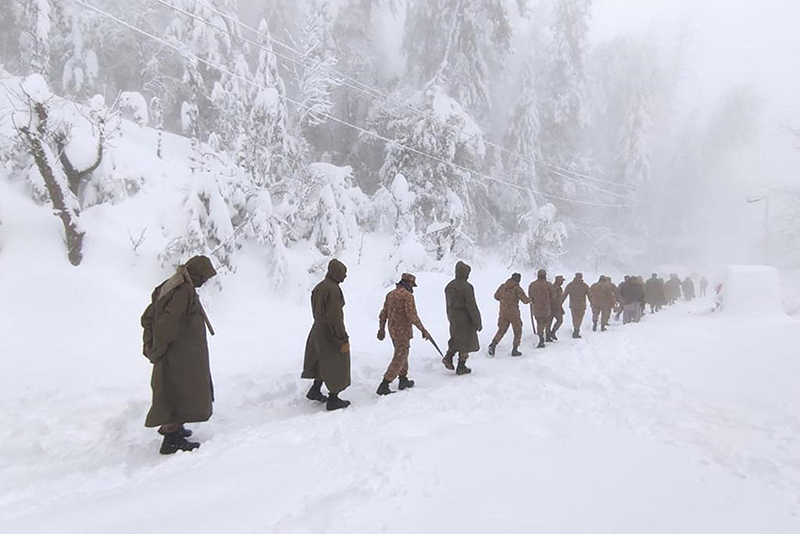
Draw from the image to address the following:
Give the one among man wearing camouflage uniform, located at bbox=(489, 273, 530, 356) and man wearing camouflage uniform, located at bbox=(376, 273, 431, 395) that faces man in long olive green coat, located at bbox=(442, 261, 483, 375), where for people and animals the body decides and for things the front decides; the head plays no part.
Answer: man wearing camouflage uniform, located at bbox=(376, 273, 431, 395)

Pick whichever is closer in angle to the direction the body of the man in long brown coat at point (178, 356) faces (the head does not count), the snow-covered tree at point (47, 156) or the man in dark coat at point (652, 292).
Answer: the man in dark coat

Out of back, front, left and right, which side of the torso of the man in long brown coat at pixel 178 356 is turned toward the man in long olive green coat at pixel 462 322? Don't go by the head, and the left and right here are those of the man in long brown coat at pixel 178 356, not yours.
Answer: front

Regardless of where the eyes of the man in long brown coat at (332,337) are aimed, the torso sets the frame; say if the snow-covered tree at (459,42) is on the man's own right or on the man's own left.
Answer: on the man's own left

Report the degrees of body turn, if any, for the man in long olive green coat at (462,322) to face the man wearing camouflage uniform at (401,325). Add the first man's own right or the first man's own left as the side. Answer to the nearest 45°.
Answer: approximately 180°

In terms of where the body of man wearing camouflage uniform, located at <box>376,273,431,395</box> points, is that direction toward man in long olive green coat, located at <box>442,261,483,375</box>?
yes

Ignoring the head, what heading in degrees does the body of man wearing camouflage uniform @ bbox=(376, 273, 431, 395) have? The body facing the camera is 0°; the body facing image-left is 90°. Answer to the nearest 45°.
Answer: approximately 225°

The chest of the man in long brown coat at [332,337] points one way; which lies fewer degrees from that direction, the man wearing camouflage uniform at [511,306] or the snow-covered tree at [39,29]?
the man wearing camouflage uniform

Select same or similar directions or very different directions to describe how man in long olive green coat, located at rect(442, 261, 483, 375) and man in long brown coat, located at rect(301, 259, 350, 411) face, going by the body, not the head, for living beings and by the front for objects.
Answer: same or similar directions

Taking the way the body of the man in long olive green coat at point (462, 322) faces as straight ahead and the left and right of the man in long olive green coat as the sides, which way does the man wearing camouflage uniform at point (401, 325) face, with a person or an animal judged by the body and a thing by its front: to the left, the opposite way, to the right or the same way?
the same way

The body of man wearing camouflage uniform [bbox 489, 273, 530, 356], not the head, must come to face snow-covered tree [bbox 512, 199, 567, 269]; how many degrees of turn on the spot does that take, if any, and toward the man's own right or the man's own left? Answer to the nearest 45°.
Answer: approximately 45° to the man's own left

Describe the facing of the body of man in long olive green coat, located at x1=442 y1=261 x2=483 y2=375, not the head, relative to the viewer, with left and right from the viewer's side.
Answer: facing away from the viewer and to the right of the viewer

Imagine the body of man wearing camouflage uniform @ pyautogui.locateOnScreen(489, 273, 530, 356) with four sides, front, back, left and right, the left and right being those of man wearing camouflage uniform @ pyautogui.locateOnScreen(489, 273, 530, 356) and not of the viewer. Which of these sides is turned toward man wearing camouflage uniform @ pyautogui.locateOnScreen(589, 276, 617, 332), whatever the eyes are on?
front

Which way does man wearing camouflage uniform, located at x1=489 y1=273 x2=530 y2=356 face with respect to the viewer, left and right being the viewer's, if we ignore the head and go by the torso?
facing away from the viewer and to the right of the viewer

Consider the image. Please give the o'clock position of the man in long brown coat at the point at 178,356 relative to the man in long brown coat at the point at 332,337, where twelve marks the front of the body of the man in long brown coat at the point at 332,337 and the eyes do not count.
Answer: the man in long brown coat at the point at 178,356 is roughly at 5 o'clock from the man in long brown coat at the point at 332,337.

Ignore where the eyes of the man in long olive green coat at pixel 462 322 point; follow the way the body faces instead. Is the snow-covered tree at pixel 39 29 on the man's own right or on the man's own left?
on the man's own left

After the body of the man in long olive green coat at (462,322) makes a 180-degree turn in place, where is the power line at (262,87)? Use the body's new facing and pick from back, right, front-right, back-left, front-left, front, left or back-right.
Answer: right

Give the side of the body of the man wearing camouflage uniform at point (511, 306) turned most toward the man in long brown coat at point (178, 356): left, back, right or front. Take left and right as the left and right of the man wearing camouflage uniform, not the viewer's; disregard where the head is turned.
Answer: back

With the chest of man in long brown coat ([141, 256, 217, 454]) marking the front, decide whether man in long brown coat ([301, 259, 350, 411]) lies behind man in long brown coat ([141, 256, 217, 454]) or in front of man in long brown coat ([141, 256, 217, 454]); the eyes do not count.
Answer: in front

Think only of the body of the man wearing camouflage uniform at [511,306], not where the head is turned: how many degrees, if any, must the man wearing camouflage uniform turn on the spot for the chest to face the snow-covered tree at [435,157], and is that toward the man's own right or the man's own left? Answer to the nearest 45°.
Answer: approximately 45° to the man's own left

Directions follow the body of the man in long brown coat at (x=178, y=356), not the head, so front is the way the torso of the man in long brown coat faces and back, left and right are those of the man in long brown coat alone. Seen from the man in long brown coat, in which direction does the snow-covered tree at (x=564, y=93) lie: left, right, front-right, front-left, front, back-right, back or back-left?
front-left

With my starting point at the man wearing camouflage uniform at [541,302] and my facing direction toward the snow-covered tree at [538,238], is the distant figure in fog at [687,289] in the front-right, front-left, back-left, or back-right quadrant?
front-right
